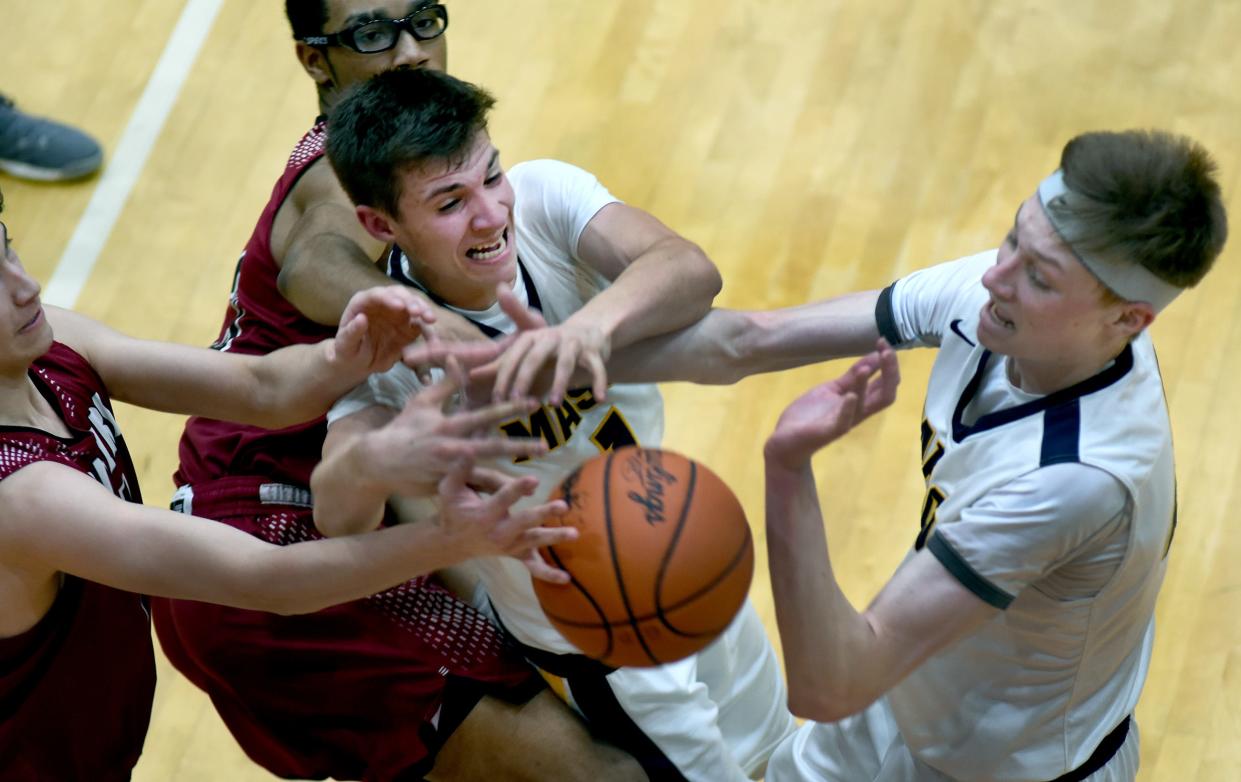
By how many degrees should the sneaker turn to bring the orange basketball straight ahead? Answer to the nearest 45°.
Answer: approximately 90° to its right

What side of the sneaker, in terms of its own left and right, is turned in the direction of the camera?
right
